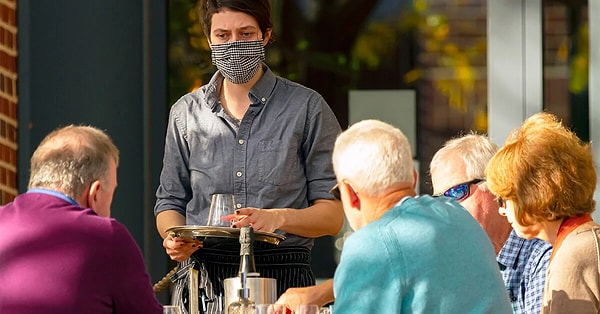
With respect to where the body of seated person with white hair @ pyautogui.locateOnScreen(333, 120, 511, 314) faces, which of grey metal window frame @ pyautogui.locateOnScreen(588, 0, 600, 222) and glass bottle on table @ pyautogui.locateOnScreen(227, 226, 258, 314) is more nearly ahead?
the glass bottle on table

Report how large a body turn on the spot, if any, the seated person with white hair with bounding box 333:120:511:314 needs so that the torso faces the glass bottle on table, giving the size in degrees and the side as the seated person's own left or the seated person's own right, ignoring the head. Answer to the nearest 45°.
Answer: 0° — they already face it

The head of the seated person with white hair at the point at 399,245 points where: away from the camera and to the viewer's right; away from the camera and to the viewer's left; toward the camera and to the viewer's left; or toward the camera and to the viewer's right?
away from the camera and to the viewer's left

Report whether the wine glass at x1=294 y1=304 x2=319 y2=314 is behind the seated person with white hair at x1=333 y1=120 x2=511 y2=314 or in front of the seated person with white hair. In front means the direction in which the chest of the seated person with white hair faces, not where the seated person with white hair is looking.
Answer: in front

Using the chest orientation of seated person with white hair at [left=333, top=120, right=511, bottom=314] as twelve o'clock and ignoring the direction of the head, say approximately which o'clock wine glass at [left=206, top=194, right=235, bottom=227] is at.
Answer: The wine glass is roughly at 12 o'clock from the seated person with white hair.

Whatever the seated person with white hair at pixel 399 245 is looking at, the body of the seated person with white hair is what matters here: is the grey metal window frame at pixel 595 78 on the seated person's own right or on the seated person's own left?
on the seated person's own right

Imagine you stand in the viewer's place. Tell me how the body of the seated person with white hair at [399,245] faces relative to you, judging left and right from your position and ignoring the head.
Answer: facing away from the viewer and to the left of the viewer

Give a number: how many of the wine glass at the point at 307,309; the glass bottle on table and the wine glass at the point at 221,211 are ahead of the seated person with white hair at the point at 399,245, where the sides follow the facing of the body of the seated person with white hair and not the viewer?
3

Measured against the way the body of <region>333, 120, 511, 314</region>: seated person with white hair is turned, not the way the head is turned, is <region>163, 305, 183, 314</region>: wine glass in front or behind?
in front
